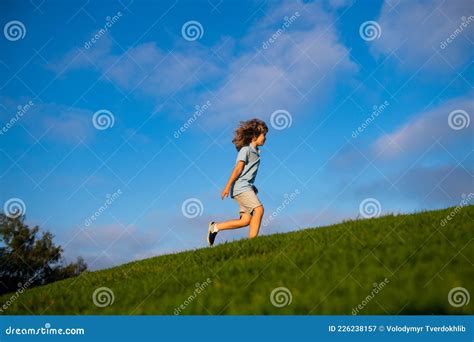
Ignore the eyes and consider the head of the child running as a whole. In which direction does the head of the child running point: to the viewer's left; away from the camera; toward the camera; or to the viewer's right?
to the viewer's right

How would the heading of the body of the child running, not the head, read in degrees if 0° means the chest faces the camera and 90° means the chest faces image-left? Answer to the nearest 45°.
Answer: approximately 270°
